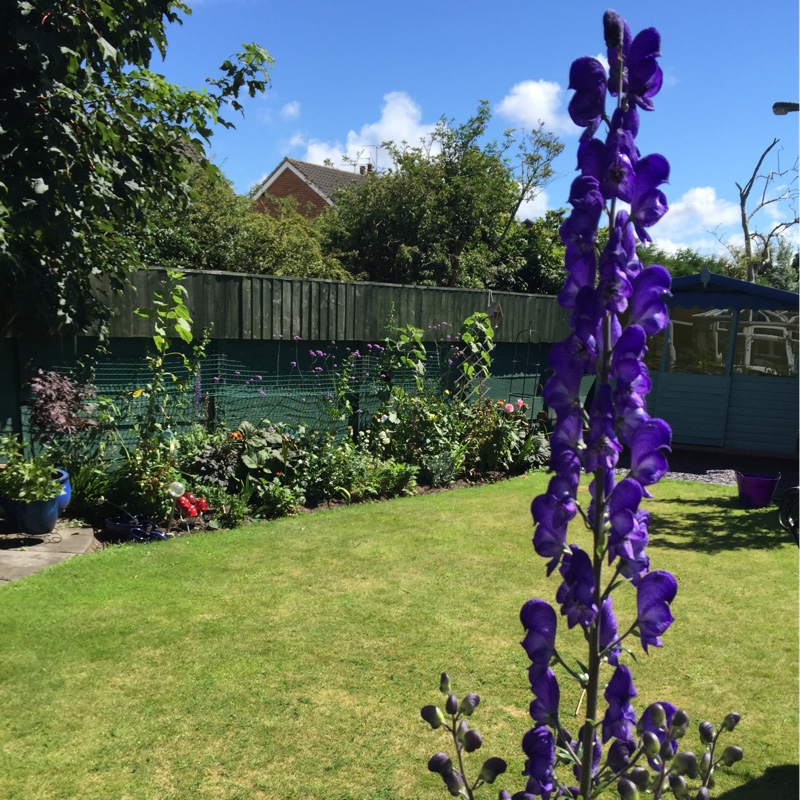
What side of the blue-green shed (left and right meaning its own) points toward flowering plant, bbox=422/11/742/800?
front

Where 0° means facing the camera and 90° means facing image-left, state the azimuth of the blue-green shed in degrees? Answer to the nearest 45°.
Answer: approximately 0°

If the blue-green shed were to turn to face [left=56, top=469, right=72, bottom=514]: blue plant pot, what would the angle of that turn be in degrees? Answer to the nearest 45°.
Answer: approximately 45° to its right

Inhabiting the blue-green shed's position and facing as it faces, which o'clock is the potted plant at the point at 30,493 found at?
The potted plant is roughly at 1 o'clock from the blue-green shed.

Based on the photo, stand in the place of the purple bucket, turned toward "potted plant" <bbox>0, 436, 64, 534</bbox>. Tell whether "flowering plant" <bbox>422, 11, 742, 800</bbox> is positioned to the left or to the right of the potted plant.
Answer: left

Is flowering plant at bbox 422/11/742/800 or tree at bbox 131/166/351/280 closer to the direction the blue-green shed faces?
the flowering plant

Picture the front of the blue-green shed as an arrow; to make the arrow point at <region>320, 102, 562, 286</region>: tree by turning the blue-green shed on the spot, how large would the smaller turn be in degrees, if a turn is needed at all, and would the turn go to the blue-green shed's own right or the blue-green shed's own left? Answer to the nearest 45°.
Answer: approximately 135° to the blue-green shed's own right

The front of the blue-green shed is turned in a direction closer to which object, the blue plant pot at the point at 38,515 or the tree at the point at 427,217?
the blue plant pot

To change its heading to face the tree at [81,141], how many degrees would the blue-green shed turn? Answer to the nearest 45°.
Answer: approximately 45° to its right

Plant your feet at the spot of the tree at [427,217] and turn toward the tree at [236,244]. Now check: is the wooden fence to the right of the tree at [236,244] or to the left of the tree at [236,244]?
left
